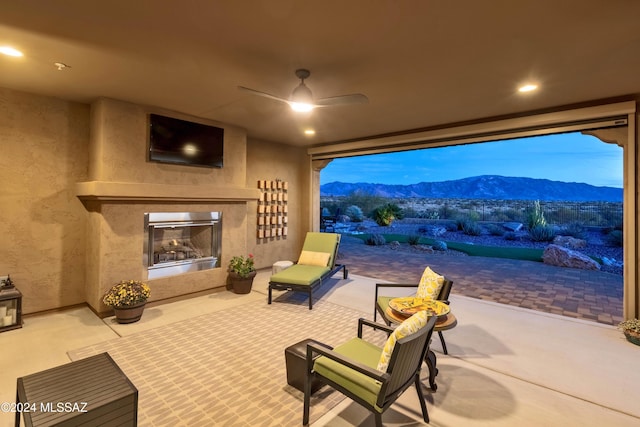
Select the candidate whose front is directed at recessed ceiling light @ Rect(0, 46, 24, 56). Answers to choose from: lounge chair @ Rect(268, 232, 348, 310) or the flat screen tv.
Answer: the lounge chair

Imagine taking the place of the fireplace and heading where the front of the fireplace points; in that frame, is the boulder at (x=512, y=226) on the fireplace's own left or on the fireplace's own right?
on the fireplace's own left

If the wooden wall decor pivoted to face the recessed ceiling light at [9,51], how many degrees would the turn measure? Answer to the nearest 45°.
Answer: approximately 90° to its right

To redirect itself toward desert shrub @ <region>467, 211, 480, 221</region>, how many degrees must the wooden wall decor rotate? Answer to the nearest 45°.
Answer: approximately 90° to its left

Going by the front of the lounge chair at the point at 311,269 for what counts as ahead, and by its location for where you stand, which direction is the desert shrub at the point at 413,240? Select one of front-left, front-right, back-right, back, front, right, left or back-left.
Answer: back

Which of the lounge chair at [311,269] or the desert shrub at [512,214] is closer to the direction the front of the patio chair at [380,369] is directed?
the lounge chair

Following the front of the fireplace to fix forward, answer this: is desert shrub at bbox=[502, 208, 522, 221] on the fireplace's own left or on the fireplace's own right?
on the fireplace's own left

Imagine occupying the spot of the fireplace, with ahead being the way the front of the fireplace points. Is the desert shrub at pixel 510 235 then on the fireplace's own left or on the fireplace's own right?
on the fireplace's own left

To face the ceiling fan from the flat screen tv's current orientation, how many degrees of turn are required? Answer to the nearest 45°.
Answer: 0° — it already faces it

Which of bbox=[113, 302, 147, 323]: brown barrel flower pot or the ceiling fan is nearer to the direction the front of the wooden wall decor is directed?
the ceiling fan

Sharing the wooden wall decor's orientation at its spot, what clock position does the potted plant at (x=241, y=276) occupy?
The potted plant is roughly at 2 o'clock from the wooden wall decor.

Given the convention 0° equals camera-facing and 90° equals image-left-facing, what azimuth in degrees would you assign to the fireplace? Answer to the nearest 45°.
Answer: approximately 315°

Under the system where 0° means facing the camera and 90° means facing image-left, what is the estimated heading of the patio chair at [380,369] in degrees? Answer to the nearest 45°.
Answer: approximately 135°
